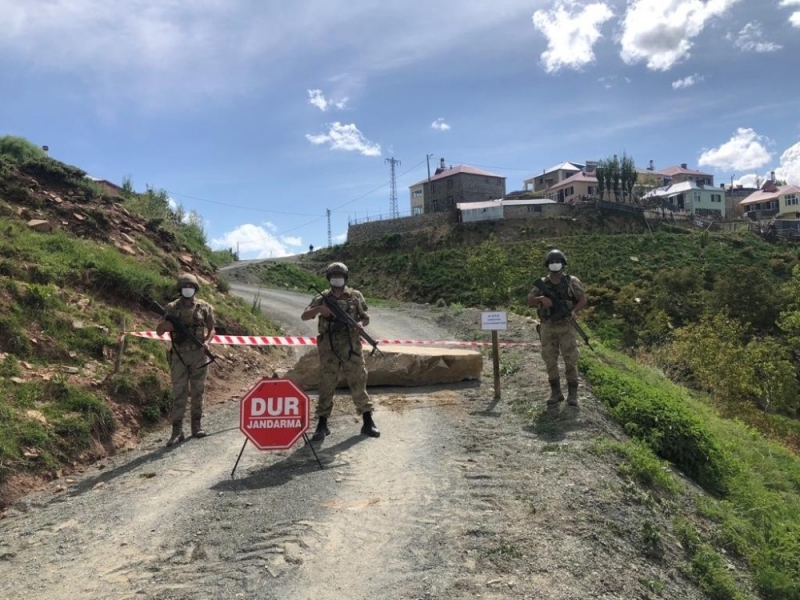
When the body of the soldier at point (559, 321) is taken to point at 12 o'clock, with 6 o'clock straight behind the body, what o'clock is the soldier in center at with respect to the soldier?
The soldier in center is roughly at 2 o'clock from the soldier.

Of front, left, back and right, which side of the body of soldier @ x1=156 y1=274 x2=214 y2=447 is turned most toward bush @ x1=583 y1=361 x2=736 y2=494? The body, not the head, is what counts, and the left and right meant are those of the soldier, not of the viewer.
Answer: left

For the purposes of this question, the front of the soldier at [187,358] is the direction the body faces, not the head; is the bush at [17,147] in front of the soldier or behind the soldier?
behind

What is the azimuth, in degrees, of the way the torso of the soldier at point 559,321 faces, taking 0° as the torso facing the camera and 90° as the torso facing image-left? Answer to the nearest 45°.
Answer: approximately 0°

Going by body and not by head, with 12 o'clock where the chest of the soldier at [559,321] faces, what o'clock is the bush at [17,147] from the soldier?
The bush is roughly at 4 o'clock from the soldier.

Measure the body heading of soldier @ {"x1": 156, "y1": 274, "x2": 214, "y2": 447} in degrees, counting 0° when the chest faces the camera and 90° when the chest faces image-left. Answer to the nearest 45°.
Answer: approximately 0°

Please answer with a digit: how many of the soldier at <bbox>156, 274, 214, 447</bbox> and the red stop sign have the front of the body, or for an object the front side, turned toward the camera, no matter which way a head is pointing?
2

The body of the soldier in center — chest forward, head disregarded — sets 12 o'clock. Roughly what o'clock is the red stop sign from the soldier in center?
The red stop sign is roughly at 1 o'clock from the soldier in center.
